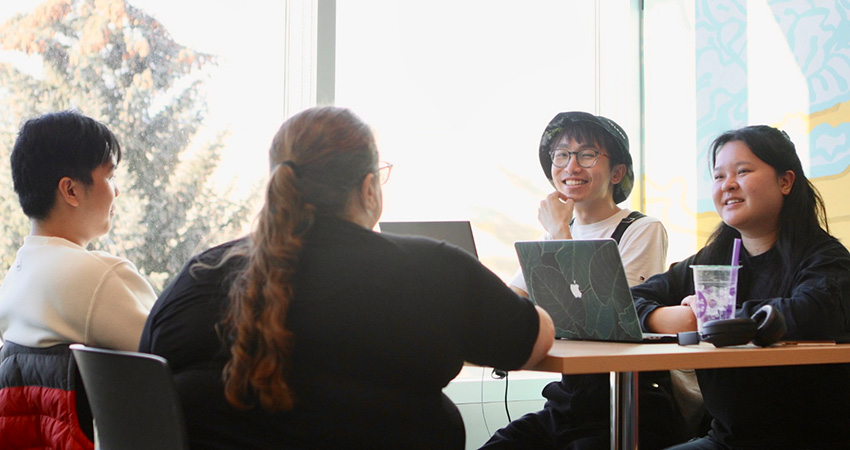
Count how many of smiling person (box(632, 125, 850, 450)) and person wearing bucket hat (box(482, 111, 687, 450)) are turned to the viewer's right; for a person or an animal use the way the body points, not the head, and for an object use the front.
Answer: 0

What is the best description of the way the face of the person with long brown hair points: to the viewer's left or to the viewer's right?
to the viewer's right

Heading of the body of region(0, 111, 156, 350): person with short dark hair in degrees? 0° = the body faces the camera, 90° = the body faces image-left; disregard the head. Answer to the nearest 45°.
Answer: approximately 225°

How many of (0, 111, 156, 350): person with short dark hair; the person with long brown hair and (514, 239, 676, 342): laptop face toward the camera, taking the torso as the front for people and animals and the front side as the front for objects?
0

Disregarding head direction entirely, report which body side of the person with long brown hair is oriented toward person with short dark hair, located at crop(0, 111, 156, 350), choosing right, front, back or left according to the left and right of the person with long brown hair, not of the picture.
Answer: left

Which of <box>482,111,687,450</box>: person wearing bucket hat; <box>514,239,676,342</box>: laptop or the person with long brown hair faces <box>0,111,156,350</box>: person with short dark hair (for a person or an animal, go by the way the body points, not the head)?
the person wearing bucket hat

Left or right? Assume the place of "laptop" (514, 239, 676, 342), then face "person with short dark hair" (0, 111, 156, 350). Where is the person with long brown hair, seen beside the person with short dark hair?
left

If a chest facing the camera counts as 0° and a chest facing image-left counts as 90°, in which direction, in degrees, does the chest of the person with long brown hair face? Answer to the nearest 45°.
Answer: approximately 225°

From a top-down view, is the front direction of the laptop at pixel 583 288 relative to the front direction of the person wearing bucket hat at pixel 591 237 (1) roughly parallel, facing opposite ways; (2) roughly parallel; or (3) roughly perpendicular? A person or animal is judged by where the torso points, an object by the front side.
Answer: roughly parallel, facing opposite ways

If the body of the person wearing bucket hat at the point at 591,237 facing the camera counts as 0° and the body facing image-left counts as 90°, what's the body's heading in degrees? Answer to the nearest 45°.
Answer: approximately 45°

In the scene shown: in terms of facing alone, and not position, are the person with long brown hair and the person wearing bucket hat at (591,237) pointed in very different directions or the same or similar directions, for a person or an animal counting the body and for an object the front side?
very different directions

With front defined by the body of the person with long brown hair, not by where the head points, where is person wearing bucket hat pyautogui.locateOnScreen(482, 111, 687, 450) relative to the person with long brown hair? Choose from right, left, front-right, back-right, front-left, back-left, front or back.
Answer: front

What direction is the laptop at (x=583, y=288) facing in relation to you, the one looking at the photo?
facing away from the viewer and to the right of the viewer

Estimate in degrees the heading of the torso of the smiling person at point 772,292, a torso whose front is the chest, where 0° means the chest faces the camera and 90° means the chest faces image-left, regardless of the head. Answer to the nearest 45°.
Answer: approximately 45°

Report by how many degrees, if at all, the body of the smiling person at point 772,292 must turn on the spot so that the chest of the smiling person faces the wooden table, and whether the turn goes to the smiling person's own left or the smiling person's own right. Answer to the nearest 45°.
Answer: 0° — they already face it

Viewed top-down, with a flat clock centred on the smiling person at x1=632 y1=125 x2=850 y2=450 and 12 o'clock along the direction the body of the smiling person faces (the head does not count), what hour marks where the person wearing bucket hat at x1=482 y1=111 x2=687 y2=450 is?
The person wearing bucket hat is roughly at 3 o'clock from the smiling person.
